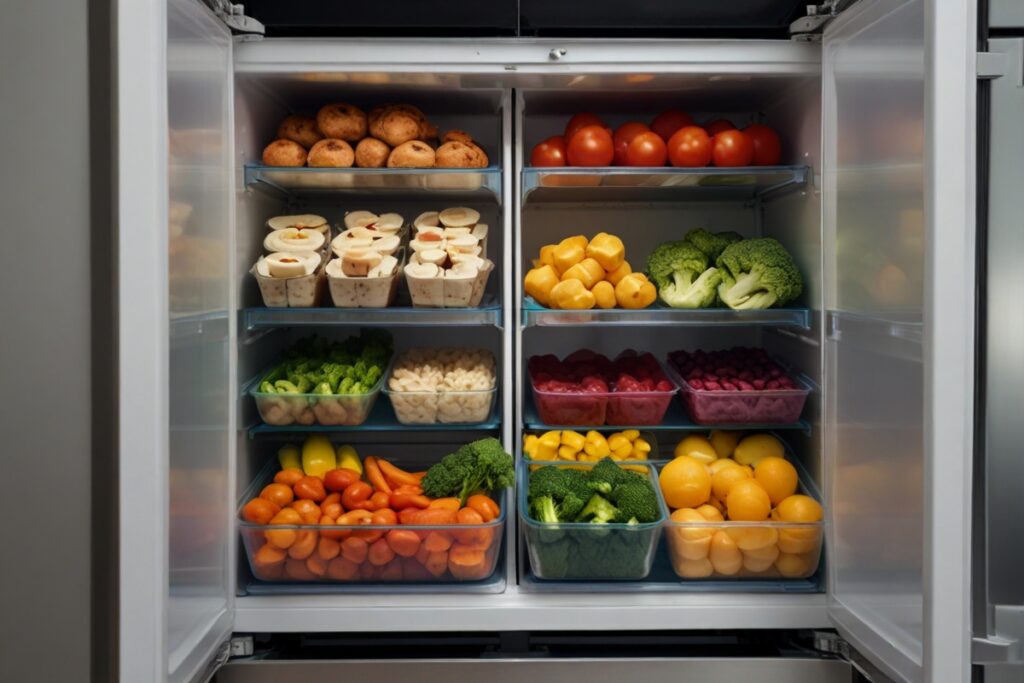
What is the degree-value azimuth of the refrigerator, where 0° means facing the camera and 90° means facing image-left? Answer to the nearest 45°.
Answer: approximately 0°
